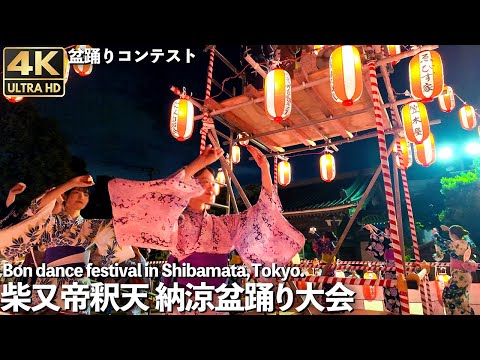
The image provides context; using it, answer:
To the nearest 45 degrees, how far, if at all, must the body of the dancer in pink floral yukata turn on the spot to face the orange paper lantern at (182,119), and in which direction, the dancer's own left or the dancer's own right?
approximately 135° to the dancer's own left

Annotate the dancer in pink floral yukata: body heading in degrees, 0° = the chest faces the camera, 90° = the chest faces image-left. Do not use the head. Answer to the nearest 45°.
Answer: approximately 315°

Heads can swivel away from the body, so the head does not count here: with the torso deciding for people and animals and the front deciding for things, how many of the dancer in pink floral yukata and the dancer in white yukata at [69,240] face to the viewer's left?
0

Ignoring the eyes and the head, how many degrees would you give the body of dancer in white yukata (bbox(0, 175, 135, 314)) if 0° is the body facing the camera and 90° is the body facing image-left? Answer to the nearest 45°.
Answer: approximately 315°

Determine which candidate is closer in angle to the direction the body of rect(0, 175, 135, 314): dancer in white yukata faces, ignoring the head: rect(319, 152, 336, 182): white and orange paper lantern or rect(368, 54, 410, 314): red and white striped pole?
the red and white striped pole

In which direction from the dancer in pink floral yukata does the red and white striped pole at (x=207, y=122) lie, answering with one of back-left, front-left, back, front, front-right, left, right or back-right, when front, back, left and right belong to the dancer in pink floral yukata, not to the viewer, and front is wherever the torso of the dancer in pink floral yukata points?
back-left
